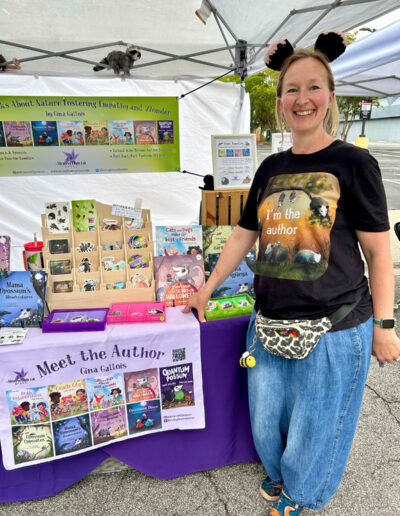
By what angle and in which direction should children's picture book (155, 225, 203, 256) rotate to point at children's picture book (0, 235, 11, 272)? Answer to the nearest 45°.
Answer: approximately 90° to its right

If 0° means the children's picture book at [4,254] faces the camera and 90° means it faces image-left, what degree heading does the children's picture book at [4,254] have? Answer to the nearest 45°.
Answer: approximately 0°

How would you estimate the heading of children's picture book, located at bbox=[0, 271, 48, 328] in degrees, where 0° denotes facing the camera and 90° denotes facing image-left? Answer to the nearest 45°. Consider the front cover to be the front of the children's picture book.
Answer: approximately 0°

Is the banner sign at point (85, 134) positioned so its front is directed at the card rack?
yes

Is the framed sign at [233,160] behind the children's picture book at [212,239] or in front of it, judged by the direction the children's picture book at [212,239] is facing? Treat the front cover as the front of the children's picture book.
behind
